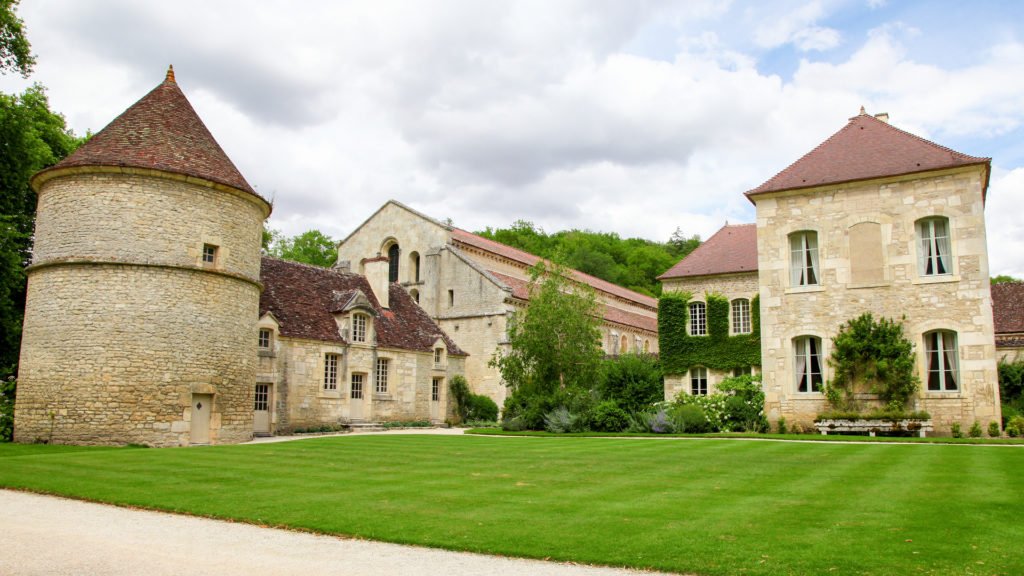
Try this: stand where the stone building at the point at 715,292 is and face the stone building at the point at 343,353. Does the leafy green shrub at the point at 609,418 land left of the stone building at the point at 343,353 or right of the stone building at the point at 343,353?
left

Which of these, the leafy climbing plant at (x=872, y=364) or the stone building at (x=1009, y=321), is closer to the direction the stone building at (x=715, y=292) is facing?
the leafy climbing plant

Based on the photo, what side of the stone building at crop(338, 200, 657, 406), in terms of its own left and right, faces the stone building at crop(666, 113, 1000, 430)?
left

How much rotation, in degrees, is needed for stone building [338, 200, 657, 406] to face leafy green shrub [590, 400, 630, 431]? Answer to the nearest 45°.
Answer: approximately 45° to its left

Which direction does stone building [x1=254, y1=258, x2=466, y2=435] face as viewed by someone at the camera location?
facing the viewer and to the right of the viewer

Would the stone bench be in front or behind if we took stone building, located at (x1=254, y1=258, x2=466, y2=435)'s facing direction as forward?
in front

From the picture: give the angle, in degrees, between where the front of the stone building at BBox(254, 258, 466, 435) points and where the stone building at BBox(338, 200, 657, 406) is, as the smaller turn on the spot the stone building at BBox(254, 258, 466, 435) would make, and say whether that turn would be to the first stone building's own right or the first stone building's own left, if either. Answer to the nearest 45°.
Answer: approximately 90° to the first stone building's own left

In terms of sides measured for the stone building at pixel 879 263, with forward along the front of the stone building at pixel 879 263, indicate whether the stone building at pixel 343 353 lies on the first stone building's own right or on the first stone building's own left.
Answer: on the first stone building's own right

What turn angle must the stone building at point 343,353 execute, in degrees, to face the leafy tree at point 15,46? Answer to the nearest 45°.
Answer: approximately 90° to its right

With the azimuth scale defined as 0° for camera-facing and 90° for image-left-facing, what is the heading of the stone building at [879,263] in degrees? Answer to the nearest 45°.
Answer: approximately 0°
